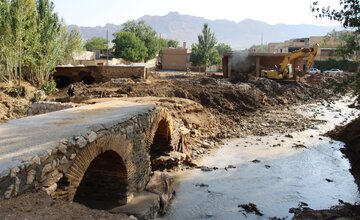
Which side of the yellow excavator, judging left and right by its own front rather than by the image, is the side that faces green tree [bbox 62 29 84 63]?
back

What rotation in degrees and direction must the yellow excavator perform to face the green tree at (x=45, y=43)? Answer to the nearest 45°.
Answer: approximately 135° to its right

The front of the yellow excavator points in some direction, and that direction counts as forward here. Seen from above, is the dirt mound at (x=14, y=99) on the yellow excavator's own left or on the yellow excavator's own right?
on the yellow excavator's own right

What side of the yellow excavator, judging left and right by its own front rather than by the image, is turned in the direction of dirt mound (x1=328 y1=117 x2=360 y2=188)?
right

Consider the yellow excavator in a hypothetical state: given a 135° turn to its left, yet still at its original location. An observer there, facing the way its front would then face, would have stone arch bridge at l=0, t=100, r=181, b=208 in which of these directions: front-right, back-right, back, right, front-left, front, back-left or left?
back-left

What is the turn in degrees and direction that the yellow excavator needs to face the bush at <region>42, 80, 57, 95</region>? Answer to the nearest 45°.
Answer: approximately 135° to its right

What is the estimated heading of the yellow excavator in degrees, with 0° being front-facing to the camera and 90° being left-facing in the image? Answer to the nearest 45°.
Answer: approximately 270°
